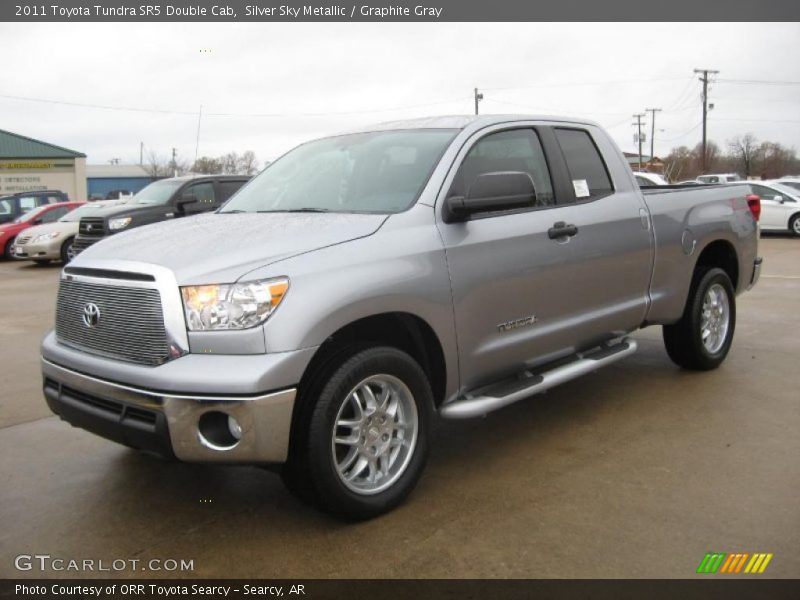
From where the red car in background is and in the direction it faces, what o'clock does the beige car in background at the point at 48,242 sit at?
The beige car in background is roughly at 10 o'clock from the red car in background.

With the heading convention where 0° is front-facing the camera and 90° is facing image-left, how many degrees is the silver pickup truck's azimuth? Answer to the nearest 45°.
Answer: approximately 45°

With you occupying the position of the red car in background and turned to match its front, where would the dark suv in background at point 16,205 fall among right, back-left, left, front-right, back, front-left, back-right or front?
back-right

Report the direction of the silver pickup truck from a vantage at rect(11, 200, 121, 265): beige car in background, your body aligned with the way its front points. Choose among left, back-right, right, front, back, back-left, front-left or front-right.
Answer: front-left

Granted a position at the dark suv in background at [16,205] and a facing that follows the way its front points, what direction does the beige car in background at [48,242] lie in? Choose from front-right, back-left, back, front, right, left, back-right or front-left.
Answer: front-left

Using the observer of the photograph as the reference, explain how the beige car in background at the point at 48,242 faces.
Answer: facing the viewer and to the left of the viewer

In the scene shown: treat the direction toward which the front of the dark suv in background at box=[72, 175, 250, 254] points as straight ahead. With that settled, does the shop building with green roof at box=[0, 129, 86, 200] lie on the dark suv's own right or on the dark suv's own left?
on the dark suv's own right

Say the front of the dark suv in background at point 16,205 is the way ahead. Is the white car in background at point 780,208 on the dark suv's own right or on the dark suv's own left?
on the dark suv's own left

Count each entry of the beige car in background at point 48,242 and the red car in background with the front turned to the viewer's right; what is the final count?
0

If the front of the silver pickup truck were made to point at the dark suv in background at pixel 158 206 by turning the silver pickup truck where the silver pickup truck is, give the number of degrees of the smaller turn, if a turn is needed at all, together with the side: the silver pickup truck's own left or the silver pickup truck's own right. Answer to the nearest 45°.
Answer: approximately 135° to the silver pickup truck's own right
